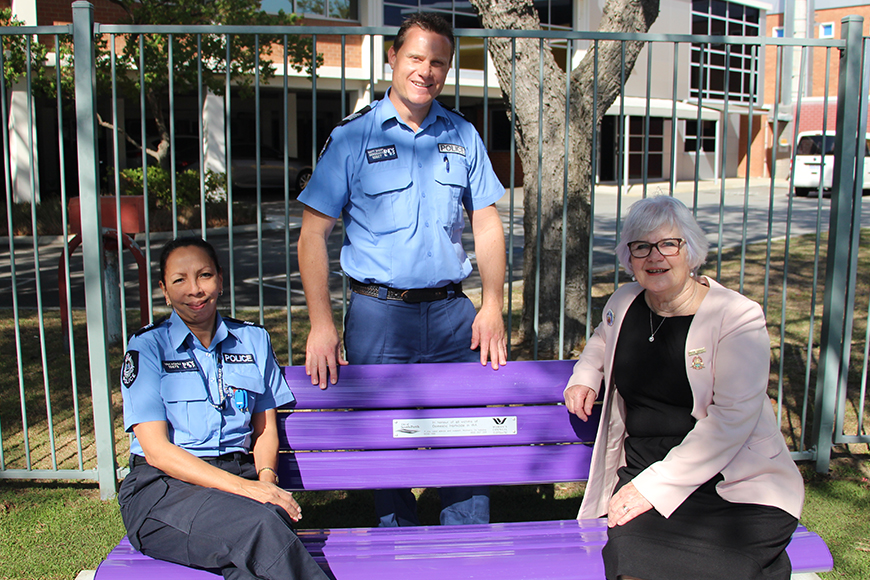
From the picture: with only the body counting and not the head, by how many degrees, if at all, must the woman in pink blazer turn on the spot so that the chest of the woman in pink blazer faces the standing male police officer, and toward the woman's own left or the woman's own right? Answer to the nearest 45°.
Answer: approximately 45° to the woman's own right

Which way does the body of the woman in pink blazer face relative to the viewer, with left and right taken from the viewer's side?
facing the viewer and to the left of the viewer

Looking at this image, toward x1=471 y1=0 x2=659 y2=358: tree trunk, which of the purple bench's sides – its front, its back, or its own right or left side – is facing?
back

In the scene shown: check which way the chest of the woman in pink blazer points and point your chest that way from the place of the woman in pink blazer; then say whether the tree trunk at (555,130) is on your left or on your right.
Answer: on your right

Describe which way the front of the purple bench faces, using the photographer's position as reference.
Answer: facing the viewer

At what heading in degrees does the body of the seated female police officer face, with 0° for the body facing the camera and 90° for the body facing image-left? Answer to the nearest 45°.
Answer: approximately 315°
